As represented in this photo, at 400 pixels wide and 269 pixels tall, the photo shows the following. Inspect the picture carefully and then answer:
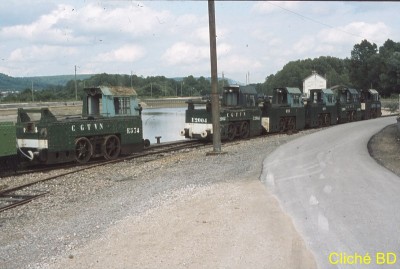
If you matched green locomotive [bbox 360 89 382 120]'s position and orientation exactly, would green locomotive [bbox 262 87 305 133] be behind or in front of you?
in front

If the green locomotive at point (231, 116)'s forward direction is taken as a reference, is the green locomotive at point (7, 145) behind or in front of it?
in front

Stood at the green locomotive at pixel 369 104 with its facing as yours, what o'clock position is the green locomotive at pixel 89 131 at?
the green locomotive at pixel 89 131 is roughly at 11 o'clock from the green locomotive at pixel 369 104.

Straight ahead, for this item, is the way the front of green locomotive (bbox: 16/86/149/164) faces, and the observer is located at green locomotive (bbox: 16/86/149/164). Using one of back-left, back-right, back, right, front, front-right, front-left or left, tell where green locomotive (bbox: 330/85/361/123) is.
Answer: back

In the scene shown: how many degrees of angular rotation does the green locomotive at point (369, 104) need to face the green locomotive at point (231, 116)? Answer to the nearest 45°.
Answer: approximately 45° to its left

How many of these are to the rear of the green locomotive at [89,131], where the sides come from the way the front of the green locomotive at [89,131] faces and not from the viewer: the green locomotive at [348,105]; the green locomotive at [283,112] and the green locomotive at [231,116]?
3

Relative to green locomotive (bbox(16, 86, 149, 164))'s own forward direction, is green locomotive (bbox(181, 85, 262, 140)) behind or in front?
behind

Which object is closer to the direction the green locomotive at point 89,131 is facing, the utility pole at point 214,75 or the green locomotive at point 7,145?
the green locomotive

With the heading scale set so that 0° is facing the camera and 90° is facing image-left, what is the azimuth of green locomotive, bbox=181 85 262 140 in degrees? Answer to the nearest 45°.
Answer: approximately 45°

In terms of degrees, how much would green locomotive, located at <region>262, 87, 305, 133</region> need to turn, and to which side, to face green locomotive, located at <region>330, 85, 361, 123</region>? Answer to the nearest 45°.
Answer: approximately 180°

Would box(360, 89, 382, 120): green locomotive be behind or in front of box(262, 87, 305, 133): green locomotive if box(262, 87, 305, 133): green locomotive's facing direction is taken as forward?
behind

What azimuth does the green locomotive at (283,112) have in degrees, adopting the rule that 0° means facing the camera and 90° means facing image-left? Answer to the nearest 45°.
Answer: approximately 45°
